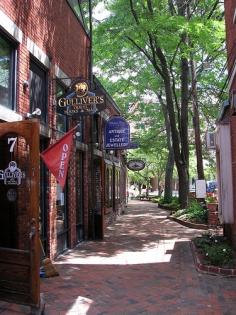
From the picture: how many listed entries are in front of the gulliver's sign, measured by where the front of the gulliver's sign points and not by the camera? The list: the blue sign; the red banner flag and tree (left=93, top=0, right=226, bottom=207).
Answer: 1

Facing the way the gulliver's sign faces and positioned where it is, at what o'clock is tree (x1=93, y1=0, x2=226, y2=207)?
The tree is roughly at 7 o'clock from the gulliver's sign.

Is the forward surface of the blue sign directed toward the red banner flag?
yes

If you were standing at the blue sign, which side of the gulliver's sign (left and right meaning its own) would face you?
back

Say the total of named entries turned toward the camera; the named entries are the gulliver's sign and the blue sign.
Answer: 2

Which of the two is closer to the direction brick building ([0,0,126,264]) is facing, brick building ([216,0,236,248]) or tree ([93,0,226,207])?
the brick building

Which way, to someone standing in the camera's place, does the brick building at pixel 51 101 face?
facing to the right of the viewer

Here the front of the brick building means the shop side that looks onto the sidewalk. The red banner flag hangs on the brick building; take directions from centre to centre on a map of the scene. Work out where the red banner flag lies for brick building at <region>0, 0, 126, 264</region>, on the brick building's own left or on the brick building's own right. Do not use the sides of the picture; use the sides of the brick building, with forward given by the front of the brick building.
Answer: on the brick building's own right

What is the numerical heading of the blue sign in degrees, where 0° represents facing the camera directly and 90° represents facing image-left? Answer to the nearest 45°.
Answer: approximately 0°

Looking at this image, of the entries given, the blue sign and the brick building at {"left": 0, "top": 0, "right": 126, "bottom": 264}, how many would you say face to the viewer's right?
1
